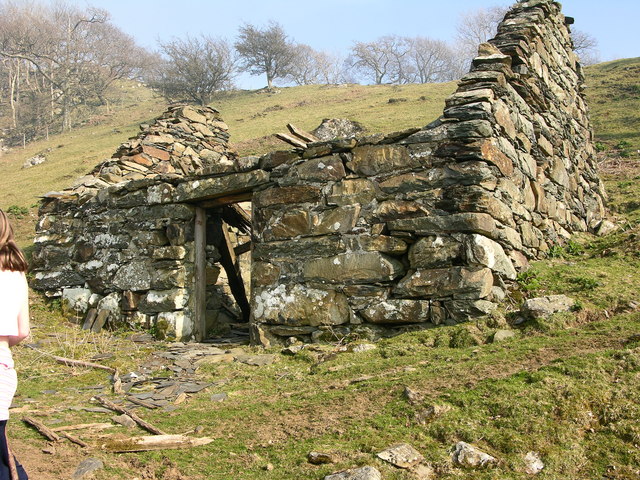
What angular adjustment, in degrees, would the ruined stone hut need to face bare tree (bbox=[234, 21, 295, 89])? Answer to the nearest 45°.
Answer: approximately 135° to its right

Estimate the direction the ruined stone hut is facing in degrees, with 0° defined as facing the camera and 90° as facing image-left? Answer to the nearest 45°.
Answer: approximately 45°

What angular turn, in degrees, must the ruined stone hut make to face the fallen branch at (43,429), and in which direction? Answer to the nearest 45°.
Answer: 0° — it already faces it

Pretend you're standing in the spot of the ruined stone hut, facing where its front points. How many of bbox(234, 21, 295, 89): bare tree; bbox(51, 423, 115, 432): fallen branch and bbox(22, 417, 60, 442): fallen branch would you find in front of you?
2

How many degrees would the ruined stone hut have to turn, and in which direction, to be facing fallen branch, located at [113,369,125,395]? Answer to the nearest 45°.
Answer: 0° — it already faces it

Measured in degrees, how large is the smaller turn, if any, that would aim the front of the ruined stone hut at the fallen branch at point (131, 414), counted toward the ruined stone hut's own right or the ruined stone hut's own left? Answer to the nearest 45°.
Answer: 0° — it already faces it

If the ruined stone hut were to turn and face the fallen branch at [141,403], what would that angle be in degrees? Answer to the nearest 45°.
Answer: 0° — it already faces it

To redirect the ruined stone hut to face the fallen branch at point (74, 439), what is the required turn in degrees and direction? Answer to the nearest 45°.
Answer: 0° — it already faces it
